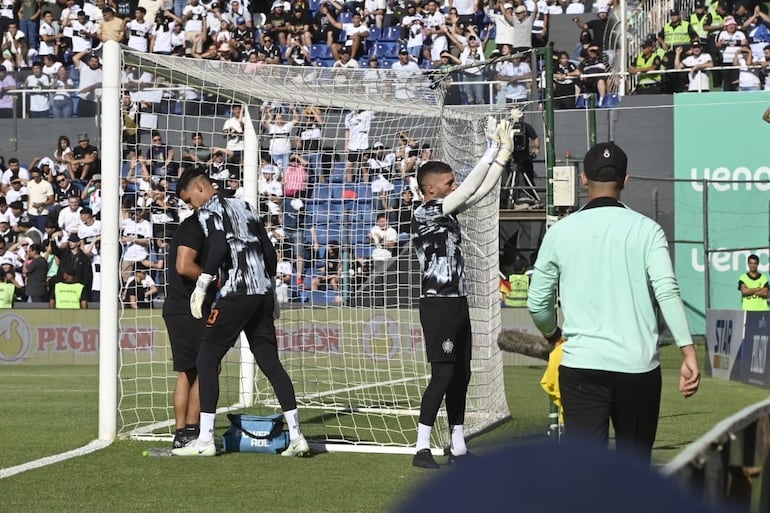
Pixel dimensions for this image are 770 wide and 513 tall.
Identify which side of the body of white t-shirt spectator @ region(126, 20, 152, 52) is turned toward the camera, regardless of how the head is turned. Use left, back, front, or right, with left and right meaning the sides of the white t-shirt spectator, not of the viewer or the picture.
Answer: front

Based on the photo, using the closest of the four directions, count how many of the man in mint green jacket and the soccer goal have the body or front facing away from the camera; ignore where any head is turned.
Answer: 1

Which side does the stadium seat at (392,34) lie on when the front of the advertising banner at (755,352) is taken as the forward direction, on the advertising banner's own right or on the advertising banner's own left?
on the advertising banner's own right

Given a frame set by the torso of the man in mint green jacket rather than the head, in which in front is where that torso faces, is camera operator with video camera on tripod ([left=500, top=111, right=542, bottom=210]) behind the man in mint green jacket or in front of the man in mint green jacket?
in front

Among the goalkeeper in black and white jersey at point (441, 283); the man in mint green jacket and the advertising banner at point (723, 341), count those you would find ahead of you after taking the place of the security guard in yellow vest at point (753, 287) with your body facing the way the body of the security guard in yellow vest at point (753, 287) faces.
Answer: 3

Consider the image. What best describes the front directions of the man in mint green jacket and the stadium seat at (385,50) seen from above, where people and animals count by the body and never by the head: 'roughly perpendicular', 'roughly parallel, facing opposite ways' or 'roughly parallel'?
roughly parallel, facing opposite ways

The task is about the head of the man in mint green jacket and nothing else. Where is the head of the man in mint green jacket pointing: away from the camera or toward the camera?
away from the camera

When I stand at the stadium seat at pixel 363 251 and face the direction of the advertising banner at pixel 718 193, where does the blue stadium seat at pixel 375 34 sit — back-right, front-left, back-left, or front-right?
front-left

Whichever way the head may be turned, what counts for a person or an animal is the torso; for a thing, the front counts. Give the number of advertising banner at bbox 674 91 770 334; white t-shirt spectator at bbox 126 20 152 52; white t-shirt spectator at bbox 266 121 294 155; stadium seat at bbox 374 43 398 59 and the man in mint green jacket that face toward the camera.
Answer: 4

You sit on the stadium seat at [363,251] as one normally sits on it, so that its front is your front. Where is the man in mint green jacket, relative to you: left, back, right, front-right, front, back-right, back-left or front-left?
front

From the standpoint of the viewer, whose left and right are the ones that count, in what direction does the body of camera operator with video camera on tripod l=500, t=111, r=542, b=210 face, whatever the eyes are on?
facing the viewer

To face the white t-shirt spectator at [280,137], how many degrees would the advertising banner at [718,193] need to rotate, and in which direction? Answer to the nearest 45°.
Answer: approximately 45° to its right

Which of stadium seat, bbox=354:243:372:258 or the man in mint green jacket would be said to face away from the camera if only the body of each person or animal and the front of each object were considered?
the man in mint green jacket

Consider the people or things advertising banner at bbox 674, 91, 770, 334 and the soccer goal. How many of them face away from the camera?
0

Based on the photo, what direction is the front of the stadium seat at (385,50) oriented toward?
toward the camera

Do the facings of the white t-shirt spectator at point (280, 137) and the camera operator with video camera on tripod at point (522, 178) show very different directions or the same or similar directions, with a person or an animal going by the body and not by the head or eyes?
same or similar directions

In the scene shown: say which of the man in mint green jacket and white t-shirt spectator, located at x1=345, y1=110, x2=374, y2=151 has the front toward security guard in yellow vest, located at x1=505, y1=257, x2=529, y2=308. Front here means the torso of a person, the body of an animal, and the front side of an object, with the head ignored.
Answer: the man in mint green jacket
